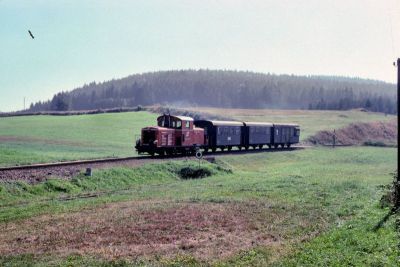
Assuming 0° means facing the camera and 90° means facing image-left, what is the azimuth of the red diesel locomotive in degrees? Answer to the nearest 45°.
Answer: approximately 45°
